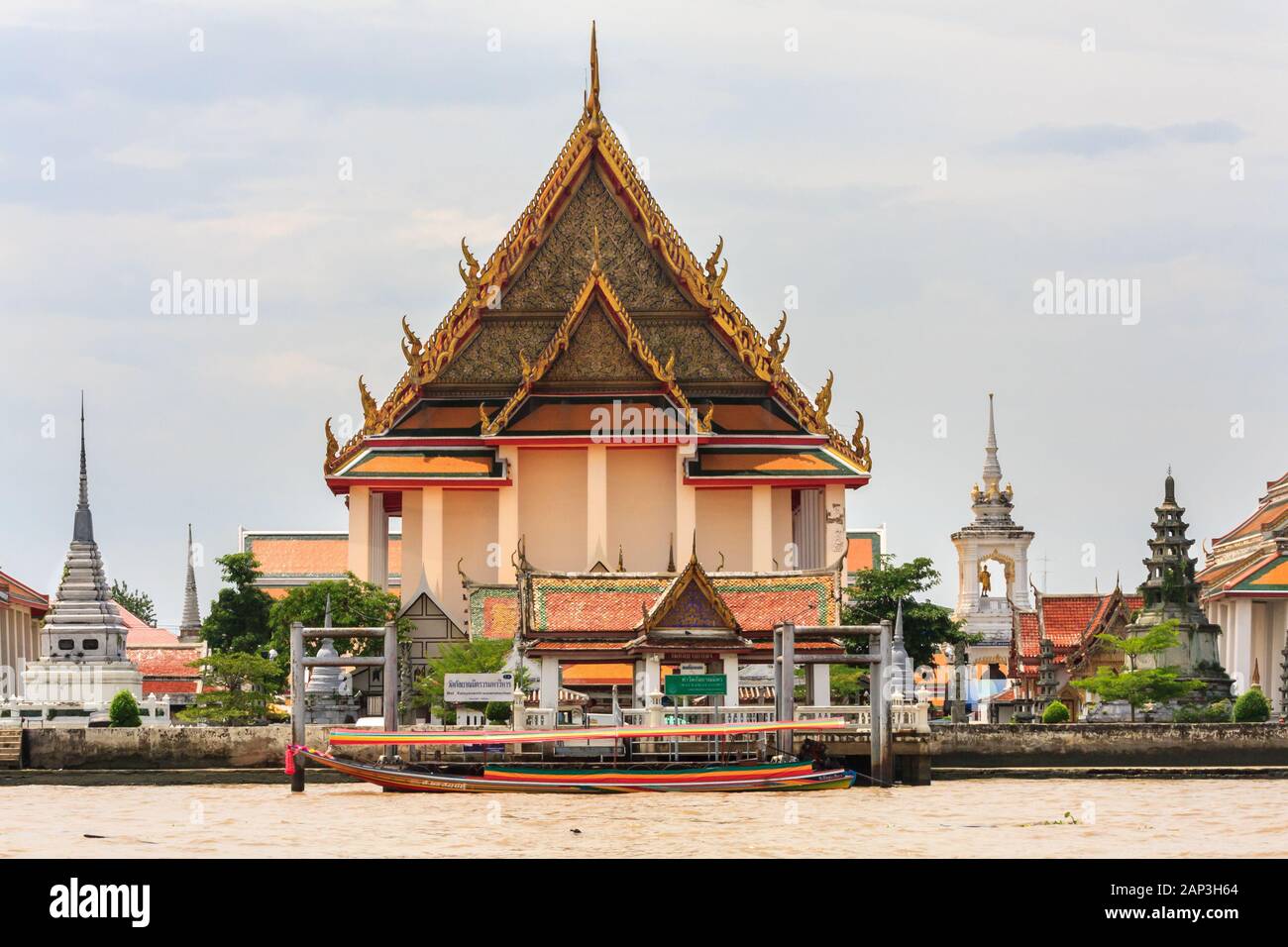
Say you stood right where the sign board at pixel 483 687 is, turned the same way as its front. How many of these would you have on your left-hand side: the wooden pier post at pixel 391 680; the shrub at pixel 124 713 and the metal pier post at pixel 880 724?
1

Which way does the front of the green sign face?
toward the camera

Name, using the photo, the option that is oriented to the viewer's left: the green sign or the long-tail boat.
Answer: the long-tail boat

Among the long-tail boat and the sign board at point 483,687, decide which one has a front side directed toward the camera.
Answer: the sign board

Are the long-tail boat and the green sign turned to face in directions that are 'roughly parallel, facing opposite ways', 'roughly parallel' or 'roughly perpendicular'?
roughly perpendicular

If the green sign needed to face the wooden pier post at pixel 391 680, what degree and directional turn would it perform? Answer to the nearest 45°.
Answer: approximately 90° to its right

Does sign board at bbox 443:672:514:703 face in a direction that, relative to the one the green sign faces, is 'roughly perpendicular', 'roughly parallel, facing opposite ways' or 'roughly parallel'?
roughly parallel

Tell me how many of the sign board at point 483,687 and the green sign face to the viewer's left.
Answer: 0

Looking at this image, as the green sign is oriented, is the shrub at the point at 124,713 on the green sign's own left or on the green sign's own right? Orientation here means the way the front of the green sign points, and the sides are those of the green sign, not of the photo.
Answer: on the green sign's own right

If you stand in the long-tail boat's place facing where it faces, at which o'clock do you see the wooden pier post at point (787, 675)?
The wooden pier post is roughly at 5 o'clock from the long-tail boat.

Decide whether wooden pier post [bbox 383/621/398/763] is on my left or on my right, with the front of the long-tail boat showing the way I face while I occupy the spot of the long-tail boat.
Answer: on my right

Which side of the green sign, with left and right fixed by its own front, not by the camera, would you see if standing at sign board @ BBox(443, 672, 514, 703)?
right

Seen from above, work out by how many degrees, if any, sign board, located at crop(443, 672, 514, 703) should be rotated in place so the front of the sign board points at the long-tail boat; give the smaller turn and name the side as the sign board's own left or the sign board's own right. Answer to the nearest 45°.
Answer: approximately 45° to the sign board's own left

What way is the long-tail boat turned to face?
to the viewer's left

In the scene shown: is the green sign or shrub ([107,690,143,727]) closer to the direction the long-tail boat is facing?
the shrub
